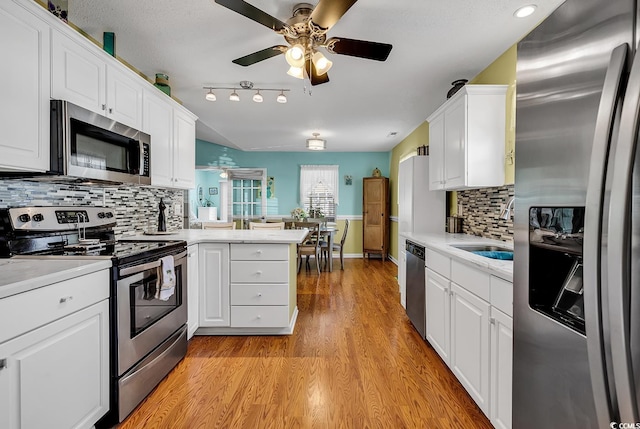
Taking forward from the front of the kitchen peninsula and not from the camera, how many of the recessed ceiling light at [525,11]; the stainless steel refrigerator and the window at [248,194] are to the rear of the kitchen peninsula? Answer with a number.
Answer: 1

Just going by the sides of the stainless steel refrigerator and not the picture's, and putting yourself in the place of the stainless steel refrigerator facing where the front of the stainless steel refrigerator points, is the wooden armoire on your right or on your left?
on your right

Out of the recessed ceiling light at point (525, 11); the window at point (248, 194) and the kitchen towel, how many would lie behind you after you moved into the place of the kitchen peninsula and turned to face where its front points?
1

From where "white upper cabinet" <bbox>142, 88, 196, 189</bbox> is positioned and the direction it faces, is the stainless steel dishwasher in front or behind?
in front

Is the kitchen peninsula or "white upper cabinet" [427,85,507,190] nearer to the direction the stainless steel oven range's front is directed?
the white upper cabinet

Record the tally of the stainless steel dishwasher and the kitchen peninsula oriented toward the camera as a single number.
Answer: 1

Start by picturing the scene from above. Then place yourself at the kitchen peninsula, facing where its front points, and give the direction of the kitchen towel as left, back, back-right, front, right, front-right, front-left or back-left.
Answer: front-right

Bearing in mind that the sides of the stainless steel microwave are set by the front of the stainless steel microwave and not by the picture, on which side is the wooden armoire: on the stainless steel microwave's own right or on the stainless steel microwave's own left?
on the stainless steel microwave's own left

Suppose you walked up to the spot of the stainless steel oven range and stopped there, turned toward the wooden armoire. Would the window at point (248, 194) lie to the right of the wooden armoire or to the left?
left

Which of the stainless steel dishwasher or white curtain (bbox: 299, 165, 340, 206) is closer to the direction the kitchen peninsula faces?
the stainless steel dishwasher

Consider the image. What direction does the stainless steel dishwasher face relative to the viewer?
to the viewer's left

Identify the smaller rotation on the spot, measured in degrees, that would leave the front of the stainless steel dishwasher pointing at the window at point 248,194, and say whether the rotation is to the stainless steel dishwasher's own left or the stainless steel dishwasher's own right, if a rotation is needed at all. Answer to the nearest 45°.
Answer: approximately 45° to the stainless steel dishwasher's own right

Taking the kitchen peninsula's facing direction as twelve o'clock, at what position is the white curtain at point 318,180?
The white curtain is roughly at 7 o'clock from the kitchen peninsula.

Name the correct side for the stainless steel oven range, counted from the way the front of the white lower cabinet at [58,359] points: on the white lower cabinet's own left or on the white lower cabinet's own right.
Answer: on the white lower cabinet's own left

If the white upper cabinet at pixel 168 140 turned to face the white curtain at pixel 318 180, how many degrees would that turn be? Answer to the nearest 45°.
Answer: approximately 90° to its left
